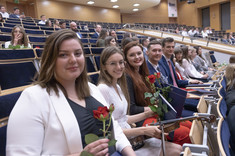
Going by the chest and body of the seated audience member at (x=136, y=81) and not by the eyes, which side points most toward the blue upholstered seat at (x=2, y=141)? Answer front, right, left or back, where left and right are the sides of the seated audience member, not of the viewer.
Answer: right

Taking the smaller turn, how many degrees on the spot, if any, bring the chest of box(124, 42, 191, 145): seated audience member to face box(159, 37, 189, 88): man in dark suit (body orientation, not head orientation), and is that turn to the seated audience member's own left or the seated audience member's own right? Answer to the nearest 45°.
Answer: approximately 135° to the seated audience member's own left

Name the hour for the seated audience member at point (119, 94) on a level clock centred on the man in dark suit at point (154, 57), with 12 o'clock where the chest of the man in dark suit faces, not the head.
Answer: The seated audience member is roughly at 2 o'clock from the man in dark suit.

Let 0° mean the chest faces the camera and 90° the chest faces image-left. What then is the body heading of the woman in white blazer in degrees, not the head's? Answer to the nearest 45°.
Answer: approximately 315°

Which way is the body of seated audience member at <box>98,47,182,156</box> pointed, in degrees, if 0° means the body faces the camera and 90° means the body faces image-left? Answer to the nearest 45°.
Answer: approximately 315°

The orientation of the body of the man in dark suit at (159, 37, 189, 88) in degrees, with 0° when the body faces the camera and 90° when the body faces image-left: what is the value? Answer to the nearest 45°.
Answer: approximately 315°
